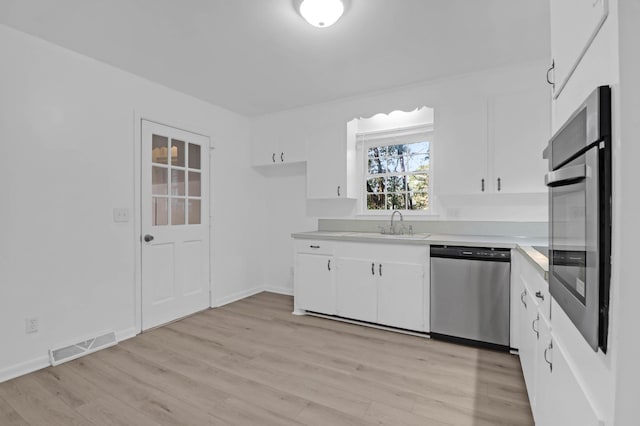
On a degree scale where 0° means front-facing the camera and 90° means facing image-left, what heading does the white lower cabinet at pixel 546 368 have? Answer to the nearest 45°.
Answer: approximately 90°

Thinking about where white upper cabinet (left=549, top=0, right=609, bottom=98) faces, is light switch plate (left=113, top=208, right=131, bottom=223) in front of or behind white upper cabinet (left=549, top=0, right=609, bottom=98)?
in front

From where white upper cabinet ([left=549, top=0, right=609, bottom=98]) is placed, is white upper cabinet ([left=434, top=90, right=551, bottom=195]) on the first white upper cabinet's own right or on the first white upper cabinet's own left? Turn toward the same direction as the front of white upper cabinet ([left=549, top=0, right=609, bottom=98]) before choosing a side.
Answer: on the first white upper cabinet's own right

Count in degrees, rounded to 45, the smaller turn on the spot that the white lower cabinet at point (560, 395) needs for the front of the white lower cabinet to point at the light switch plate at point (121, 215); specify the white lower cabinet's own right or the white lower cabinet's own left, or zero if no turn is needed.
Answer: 0° — it already faces it

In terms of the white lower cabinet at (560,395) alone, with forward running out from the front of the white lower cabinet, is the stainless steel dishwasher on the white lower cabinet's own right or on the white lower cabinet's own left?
on the white lower cabinet's own right

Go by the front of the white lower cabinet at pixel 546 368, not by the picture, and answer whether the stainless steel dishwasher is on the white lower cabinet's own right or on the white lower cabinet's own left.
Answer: on the white lower cabinet's own right

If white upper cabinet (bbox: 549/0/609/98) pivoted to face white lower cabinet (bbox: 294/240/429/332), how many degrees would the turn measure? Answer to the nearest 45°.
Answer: approximately 45° to its right

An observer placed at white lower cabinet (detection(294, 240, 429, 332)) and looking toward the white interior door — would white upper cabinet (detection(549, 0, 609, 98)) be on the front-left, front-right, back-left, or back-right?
back-left

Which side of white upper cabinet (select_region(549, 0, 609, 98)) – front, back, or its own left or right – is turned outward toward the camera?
left

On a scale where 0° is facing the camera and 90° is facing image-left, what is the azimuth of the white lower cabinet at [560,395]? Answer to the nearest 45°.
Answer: approximately 90°

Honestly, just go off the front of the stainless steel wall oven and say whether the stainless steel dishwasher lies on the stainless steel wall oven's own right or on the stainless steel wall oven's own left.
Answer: on the stainless steel wall oven's own right

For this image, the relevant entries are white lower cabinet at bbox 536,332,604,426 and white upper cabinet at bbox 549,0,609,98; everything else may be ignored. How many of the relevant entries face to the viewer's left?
2

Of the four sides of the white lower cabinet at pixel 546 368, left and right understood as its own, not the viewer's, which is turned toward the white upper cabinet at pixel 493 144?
right

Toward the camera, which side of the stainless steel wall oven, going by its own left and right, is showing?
left

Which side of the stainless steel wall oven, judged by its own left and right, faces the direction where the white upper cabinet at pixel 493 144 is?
right
